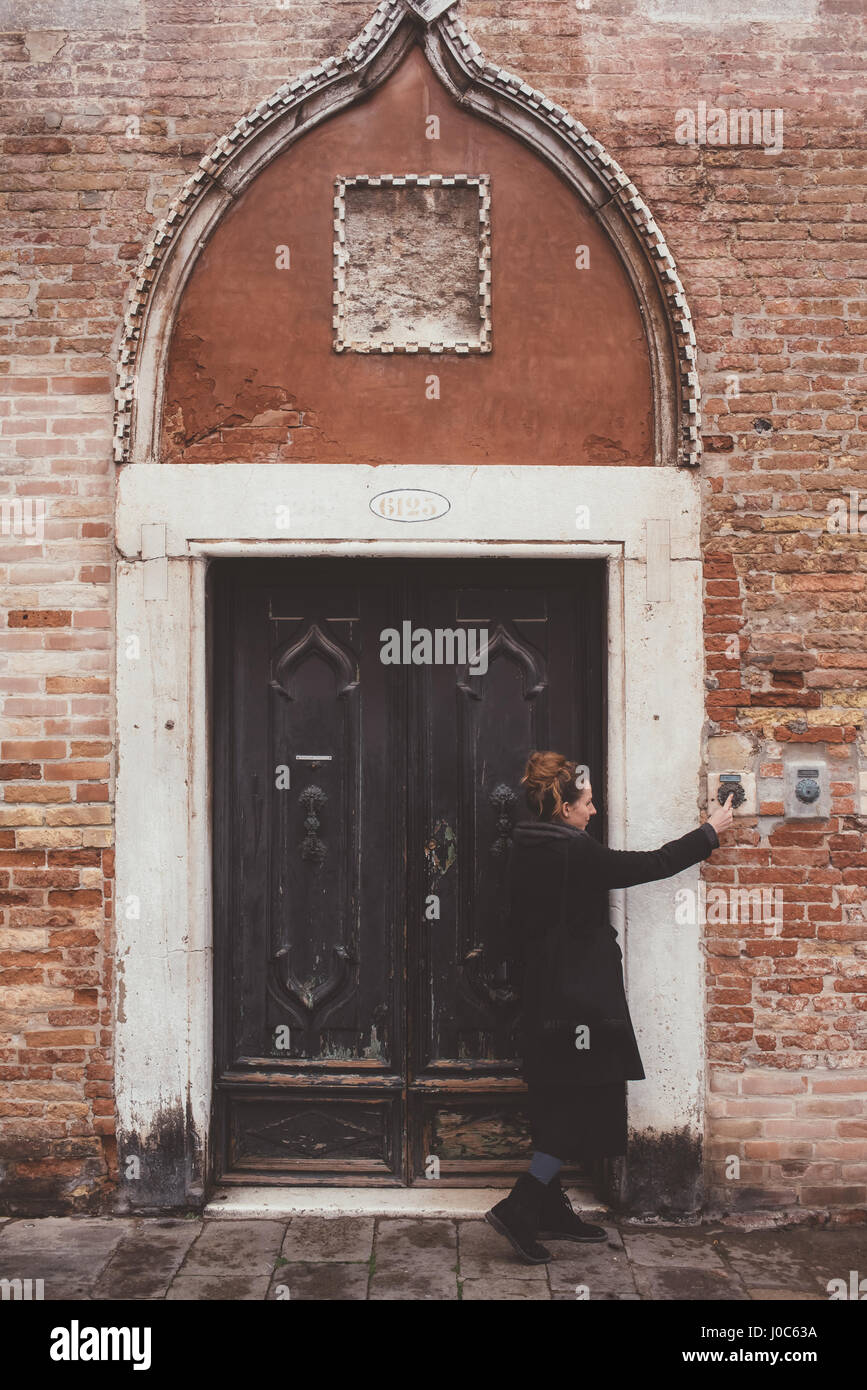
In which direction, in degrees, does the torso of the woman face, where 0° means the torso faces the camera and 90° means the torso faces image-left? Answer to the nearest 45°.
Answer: approximately 270°

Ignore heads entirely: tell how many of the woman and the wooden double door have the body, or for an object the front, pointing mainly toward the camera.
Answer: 1

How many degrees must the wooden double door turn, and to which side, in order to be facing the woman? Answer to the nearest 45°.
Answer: approximately 45° to its left

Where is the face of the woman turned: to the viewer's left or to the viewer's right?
to the viewer's right

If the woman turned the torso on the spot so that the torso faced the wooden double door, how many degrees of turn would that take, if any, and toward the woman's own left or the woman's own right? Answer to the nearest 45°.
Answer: approximately 135° to the woman's own left

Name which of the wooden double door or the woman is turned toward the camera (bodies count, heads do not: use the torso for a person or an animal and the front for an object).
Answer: the wooden double door

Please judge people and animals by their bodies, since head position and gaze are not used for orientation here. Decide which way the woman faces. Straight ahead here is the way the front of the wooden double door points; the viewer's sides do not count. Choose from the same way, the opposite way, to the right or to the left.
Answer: to the left

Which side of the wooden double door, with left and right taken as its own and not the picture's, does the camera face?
front
